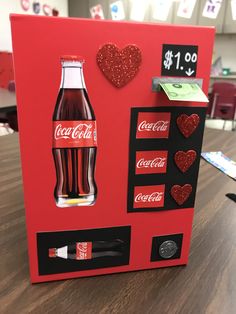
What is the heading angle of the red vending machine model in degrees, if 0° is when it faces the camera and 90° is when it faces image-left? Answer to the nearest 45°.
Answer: approximately 0°
